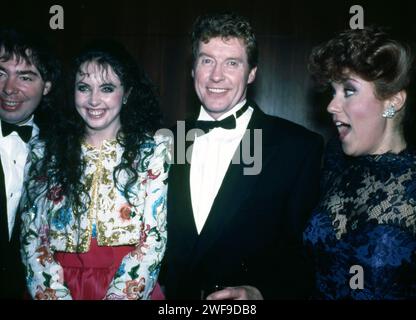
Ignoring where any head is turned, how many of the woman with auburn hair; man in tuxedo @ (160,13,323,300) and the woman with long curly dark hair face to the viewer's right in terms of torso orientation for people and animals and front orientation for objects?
0

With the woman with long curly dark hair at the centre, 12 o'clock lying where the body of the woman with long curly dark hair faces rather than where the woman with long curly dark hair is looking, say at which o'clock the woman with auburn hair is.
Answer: The woman with auburn hair is roughly at 10 o'clock from the woman with long curly dark hair.

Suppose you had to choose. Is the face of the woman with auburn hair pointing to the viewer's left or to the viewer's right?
to the viewer's left

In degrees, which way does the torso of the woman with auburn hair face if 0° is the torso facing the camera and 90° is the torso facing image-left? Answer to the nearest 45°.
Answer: approximately 45°

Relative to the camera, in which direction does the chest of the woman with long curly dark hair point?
toward the camera

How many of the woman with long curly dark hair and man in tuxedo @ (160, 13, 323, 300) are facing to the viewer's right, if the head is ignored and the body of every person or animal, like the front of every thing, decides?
0

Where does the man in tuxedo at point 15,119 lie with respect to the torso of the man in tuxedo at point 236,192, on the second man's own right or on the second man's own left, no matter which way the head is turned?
on the second man's own right

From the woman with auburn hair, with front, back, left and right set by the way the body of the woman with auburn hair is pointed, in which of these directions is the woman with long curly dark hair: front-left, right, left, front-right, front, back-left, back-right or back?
front-right
